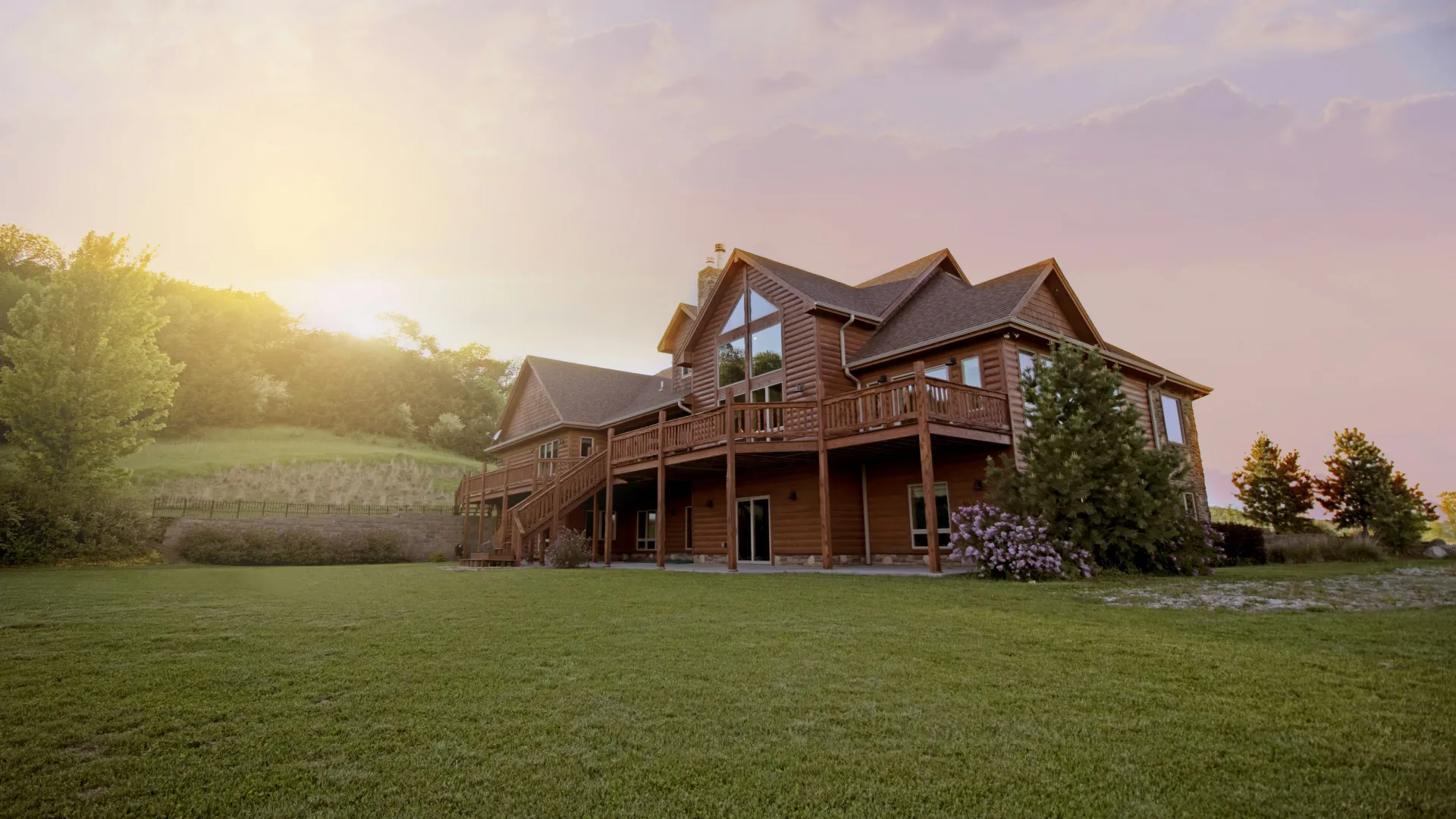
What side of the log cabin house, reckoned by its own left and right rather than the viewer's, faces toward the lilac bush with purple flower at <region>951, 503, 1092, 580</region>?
left

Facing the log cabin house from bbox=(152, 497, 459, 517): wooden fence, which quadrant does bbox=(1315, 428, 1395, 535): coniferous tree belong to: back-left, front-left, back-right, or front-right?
front-left

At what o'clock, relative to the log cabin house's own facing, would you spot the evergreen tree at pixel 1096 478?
The evergreen tree is roughly at 9 o'clock from the log cabin house.

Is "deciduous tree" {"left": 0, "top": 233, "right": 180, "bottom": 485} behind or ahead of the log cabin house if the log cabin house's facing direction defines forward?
ahead

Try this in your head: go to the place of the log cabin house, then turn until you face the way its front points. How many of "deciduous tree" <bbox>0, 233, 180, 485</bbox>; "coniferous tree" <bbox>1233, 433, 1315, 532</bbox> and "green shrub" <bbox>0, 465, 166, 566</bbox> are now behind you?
1

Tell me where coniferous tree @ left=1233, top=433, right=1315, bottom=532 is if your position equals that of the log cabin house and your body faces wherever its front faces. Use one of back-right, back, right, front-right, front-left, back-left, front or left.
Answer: back

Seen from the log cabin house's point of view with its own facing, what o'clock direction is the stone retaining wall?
The stone retaining wall is roughly at 2 o'clock from the log cabin house.

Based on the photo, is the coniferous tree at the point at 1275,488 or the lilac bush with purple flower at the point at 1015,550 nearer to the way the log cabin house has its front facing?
the lilac bush with purple flower

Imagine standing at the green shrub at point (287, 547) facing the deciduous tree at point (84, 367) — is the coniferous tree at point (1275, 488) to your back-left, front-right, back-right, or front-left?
back-right

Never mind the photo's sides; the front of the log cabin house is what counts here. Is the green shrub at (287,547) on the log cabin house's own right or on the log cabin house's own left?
on the log cabin house's own right

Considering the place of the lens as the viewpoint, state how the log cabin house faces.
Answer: facing the viewer and to the left of the viewer

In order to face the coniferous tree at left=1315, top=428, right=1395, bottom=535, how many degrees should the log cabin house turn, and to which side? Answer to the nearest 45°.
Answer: approximately 135° to its left
